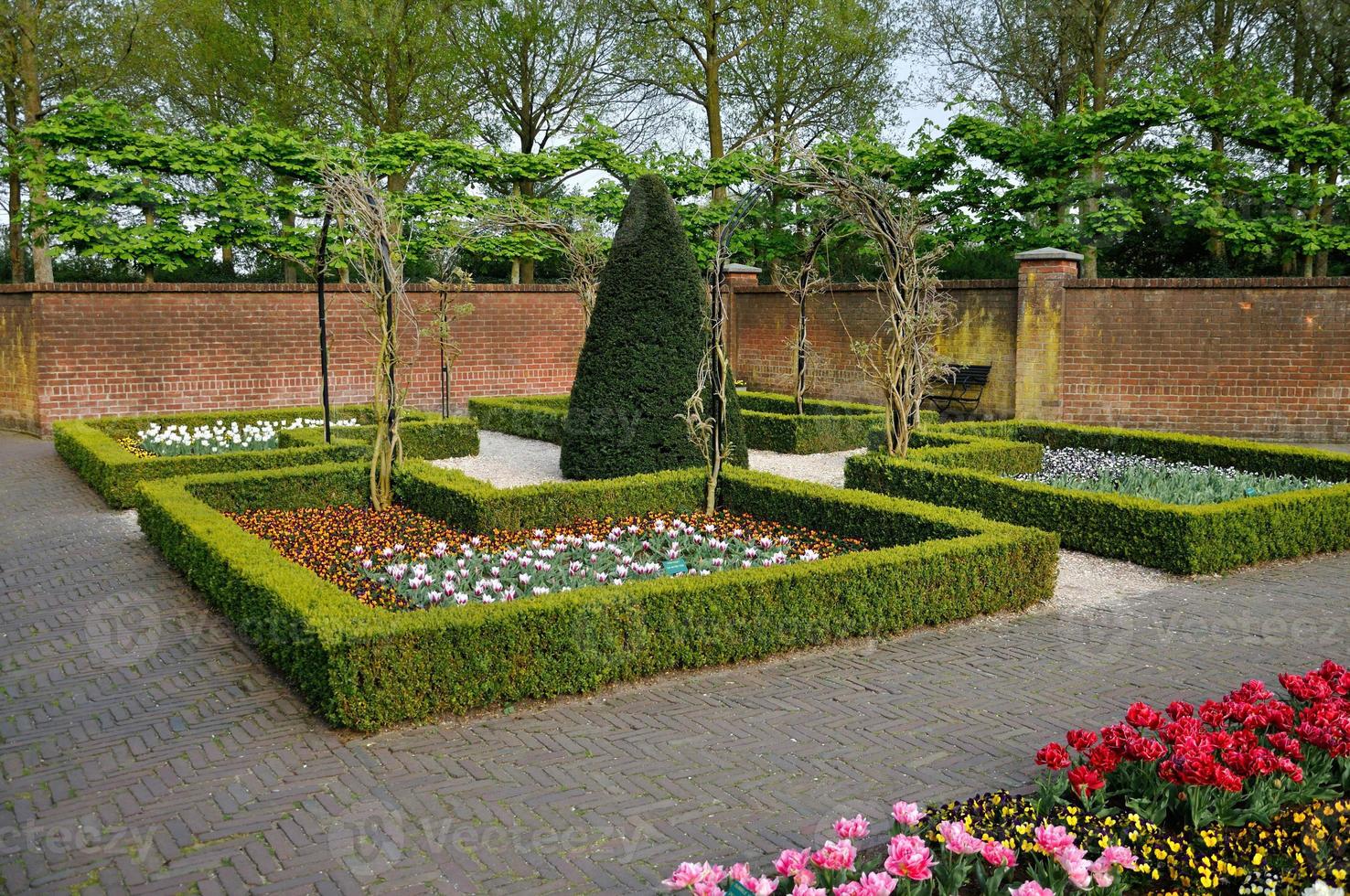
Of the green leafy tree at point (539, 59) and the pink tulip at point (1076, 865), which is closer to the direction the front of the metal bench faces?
the pink tulip

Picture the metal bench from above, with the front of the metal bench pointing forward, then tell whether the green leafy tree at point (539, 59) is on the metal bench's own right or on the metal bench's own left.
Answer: on the metal bench's own right

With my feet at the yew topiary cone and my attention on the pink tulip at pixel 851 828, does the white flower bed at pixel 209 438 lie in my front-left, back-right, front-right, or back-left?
back-right

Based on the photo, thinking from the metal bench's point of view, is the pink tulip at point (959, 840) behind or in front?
in front

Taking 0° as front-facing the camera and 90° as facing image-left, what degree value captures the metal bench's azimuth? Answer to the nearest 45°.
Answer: approximately 45°

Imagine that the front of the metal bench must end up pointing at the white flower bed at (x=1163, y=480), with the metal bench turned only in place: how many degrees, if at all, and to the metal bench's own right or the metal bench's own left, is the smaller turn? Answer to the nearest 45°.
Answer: approximately 45° to the metal bench's own left

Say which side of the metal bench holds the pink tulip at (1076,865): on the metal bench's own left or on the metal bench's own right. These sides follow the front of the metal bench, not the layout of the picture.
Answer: on the metal bench's own left

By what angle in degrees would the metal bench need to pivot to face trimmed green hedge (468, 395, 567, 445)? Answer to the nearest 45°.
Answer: approximately 45° to its right

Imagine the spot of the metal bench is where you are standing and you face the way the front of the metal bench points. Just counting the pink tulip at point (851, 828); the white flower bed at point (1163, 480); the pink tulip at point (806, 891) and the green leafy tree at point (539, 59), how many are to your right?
1

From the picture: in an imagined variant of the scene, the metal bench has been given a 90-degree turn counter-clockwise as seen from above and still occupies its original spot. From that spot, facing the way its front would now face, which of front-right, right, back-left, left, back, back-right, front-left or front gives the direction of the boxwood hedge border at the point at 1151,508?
front-right

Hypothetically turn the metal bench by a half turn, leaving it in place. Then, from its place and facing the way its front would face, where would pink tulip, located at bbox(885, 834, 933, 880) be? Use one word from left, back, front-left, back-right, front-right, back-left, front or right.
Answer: back-right

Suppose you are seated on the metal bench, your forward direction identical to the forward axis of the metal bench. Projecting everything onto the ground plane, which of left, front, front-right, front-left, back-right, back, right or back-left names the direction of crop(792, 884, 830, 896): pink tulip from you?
front-left

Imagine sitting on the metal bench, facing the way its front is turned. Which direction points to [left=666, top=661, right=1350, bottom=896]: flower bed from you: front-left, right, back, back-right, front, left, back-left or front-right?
front-left

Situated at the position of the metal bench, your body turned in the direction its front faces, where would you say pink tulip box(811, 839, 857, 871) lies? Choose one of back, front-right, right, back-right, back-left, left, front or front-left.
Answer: front-left

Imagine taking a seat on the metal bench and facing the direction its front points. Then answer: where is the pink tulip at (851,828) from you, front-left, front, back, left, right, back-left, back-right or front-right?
front-left
